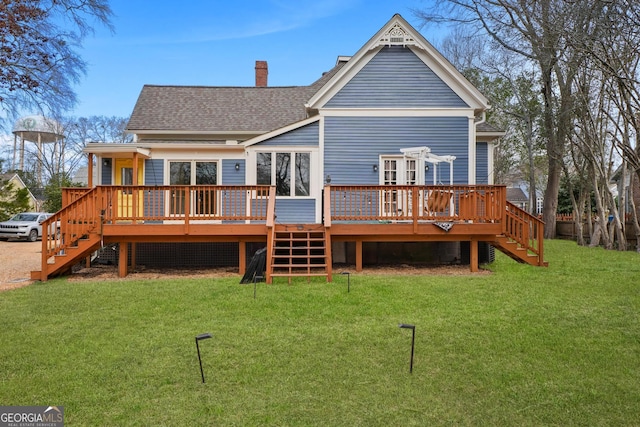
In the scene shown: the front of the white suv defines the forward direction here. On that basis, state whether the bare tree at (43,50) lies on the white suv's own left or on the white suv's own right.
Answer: on the white suv's own left

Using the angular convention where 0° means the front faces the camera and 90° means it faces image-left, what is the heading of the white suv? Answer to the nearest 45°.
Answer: approximately 45°

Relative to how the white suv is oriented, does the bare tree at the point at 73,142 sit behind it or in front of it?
behind

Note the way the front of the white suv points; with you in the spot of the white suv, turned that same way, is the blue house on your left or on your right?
on your left

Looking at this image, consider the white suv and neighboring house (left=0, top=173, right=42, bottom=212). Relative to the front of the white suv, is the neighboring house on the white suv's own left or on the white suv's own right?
on the white suv's own right
